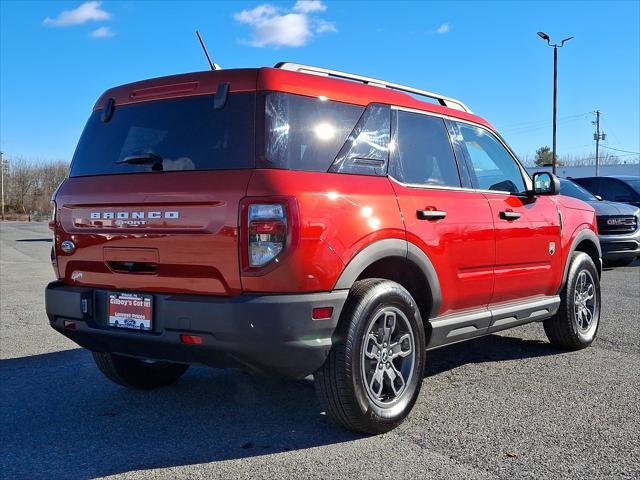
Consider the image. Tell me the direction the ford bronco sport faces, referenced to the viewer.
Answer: facing away from the viewer and to the right of the viewer

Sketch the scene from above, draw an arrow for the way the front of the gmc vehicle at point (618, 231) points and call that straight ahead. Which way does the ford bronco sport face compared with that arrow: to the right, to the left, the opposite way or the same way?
to the left

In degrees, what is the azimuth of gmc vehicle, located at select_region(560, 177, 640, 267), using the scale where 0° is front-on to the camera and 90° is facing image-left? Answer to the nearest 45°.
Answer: approximately 315°

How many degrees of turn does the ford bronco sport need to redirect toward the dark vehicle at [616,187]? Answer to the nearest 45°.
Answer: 0° — it already faces it
